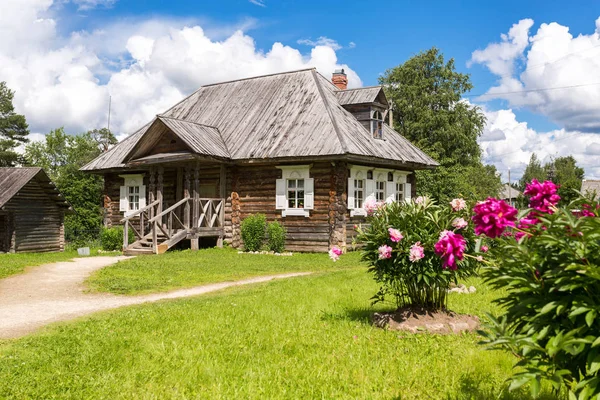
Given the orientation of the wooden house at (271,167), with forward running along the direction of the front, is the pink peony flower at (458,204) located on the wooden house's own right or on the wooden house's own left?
on the wooden house's own left

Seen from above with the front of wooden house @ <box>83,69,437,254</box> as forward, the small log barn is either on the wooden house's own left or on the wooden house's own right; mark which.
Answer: on the wooden house's own right

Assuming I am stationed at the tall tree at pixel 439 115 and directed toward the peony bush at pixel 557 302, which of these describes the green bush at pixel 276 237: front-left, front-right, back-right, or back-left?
front-right

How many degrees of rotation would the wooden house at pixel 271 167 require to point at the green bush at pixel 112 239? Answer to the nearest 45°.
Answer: approximately 45° to its right

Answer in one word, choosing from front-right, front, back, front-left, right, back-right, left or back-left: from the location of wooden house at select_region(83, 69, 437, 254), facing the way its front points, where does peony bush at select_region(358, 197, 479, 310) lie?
front-left

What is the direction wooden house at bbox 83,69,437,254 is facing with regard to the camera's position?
facing the viewer and to the left of the viewer

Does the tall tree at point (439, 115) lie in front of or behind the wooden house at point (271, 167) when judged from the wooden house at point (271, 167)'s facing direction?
behind

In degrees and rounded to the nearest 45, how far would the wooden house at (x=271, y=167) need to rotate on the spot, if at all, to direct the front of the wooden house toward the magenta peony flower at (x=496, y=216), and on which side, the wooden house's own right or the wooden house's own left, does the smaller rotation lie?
approximately 45° to the wooden house's own left
